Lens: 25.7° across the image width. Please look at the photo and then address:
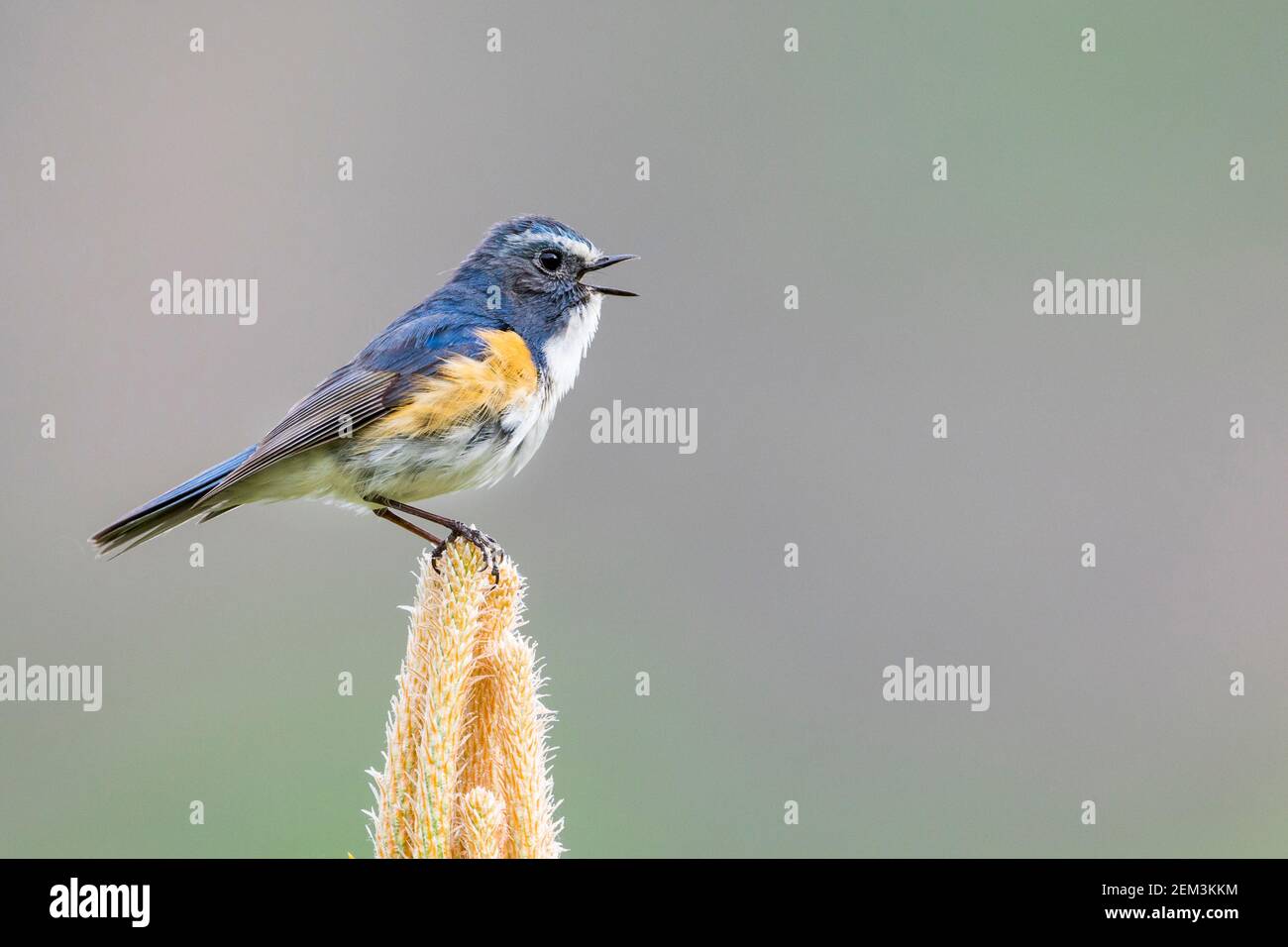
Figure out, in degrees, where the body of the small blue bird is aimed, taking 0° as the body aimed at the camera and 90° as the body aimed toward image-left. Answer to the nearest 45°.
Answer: approximately 270°
